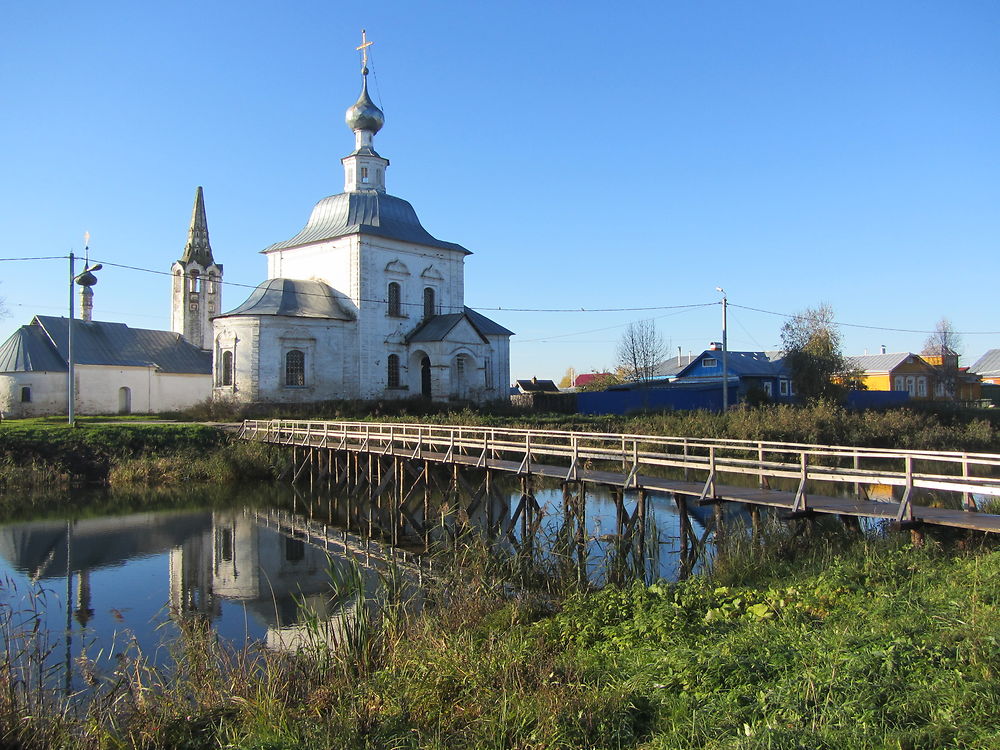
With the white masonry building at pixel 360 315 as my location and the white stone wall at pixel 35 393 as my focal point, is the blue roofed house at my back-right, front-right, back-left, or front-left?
back-right

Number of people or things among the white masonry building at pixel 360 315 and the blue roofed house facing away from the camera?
0

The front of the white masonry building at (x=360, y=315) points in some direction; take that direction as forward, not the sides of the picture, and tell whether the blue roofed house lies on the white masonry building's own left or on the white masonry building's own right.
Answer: on the white masonry building's own left

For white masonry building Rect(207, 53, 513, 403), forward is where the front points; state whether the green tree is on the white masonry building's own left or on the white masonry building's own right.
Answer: on the white masonry building's own left

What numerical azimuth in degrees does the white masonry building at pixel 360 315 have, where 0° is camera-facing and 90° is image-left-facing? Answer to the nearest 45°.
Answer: approximately 315°

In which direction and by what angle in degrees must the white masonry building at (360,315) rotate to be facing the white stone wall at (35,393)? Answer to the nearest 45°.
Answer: approximately 135° to its right

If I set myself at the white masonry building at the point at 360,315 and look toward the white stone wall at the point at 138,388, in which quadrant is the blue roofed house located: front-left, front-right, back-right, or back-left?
back-right

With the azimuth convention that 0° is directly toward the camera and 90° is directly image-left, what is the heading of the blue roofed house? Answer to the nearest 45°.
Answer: approximately 45°

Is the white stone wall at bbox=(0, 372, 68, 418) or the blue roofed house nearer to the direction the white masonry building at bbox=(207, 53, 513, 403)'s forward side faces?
the blue roofed house

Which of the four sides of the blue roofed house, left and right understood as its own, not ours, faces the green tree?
left

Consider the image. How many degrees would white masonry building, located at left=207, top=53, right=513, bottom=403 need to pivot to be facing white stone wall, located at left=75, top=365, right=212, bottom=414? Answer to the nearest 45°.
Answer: approximately 180°

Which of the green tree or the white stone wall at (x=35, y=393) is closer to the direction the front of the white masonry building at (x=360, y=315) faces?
the green tree
